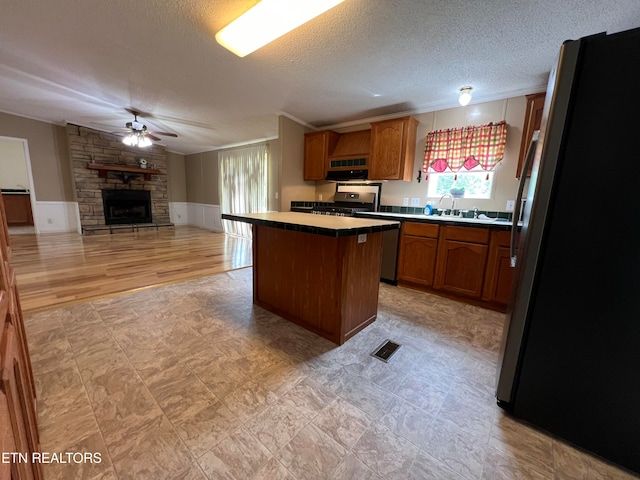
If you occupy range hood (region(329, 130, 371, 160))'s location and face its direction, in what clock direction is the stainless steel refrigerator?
The stainless steel refrigerator is roughly at 10 o'clock from the range hood.

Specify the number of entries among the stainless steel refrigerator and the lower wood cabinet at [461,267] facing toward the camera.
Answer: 1

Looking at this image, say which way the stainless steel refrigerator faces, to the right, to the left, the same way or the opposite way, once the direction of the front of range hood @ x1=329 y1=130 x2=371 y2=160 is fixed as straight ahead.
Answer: to the right

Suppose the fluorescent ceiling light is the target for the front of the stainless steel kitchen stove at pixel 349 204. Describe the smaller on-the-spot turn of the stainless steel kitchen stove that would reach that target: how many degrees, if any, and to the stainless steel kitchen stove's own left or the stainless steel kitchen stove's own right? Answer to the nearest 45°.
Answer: approximately 45° to the stainless steel kitchen stove's own left

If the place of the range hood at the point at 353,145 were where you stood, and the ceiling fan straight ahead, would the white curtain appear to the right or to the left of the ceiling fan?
right

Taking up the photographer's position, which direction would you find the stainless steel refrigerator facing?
facing to the left of the viewer

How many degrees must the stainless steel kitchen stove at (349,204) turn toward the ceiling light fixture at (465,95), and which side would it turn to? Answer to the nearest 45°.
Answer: approximately 90° to its left

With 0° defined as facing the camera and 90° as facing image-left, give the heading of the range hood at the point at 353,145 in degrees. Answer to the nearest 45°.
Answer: approximately 45°

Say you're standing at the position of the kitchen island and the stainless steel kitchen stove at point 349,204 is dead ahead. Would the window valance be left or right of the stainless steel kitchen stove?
right

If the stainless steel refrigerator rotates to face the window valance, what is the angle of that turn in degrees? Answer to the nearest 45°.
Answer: approximately 45° to its right

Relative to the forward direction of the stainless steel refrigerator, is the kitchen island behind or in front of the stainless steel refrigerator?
in front
